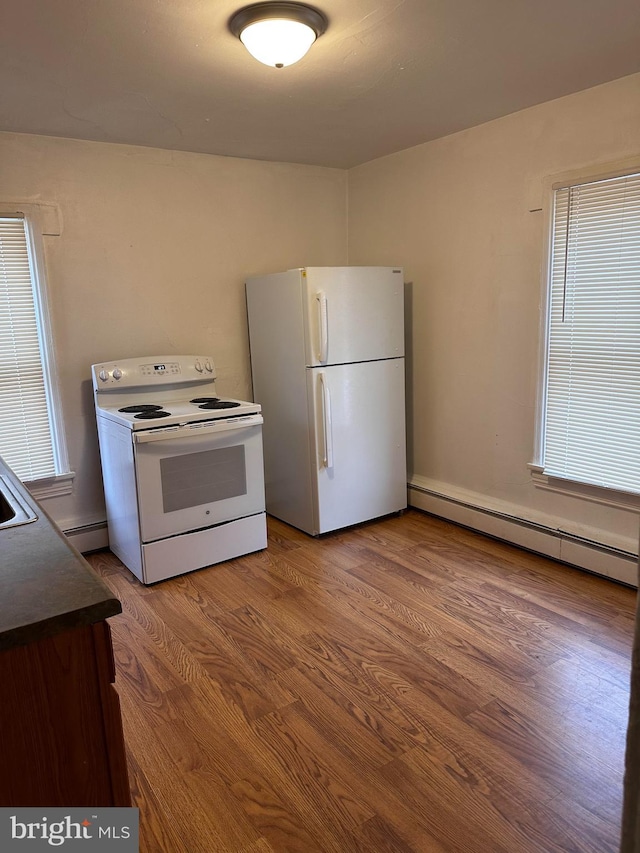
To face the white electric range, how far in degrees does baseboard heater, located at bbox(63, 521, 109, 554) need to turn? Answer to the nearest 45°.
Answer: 0° — it already faces it

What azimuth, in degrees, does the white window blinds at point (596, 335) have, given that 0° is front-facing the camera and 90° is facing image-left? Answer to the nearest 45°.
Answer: approximately 45°

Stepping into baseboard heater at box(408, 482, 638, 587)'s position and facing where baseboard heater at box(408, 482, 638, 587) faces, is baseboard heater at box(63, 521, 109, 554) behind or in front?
in front

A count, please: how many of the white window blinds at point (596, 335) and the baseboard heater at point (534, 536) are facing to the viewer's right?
0

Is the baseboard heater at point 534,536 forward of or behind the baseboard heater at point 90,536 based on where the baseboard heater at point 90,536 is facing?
forward

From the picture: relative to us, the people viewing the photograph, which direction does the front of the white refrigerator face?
facing the viewer and to the right of the viewer

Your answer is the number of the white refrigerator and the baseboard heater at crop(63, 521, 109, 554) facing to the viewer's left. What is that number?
0

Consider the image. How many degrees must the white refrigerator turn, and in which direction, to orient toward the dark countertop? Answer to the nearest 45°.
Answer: approximately 45° to its right

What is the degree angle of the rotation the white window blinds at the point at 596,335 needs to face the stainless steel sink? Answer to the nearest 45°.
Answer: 0° — it already faces it
